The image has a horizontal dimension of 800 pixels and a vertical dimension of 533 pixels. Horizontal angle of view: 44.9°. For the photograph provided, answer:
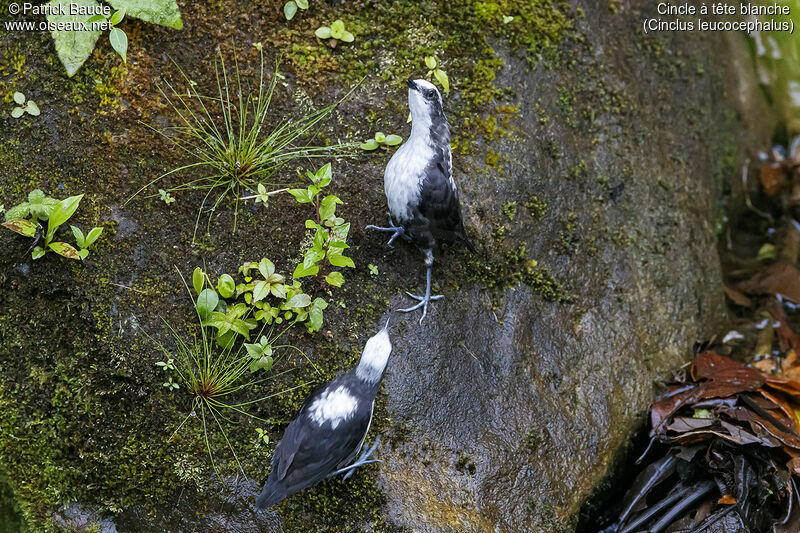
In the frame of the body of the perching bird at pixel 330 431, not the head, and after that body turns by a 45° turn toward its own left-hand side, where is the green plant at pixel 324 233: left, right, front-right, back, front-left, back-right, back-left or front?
front

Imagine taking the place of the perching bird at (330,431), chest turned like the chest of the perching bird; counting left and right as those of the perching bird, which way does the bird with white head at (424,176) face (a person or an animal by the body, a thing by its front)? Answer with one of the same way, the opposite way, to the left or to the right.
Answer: the opposite way

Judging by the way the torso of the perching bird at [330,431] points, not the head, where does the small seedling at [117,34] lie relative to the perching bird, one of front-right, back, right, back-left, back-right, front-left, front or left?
left

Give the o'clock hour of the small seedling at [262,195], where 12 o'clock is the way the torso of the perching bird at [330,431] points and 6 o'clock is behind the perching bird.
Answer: The small seedling is roughly at 10 o'clock from the perching bird.

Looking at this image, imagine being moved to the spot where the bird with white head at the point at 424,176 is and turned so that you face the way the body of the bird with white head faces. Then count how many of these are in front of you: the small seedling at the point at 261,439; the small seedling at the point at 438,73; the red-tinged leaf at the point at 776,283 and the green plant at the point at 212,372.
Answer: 2

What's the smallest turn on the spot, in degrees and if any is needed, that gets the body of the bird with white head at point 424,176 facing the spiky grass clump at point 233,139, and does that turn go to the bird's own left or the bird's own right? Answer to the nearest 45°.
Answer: approximately 45° to the bird's own right

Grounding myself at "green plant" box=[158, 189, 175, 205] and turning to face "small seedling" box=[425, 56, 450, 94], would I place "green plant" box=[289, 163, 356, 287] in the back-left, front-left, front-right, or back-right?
front-right

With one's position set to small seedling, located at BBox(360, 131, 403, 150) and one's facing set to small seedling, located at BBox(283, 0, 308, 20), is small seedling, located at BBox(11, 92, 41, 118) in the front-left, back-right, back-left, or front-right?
front-left

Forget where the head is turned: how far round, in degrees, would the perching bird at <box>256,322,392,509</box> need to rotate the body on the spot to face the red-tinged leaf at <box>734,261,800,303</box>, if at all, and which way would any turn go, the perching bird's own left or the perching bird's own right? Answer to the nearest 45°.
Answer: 0° — it already faces it

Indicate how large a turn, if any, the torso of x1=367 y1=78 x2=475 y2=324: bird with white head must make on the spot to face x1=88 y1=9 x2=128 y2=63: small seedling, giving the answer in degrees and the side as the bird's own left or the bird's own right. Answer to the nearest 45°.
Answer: approximately 45° to the bird's own right

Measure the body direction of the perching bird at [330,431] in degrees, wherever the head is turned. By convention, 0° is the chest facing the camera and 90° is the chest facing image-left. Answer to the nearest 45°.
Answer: approximately 225°

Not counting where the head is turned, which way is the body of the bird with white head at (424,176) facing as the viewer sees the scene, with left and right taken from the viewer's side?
facing the viewer and to the left of the viewer

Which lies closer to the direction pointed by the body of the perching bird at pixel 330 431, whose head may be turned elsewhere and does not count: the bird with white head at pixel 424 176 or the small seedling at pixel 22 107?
the bird with white head
